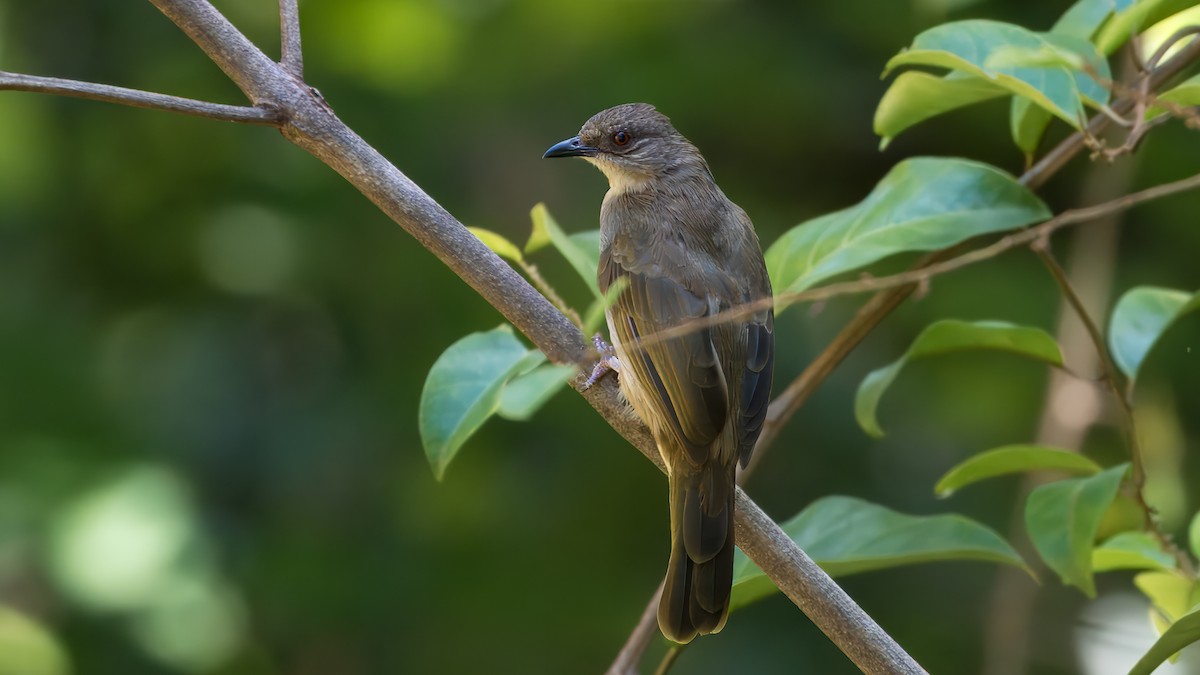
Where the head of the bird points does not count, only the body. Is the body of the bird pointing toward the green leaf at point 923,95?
no

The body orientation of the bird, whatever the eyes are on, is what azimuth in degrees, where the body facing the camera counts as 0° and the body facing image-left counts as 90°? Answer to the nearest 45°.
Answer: approximately 135°

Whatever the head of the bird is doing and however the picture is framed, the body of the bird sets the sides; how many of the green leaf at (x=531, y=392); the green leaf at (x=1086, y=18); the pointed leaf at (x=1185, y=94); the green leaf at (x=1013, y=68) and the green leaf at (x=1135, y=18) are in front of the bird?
0

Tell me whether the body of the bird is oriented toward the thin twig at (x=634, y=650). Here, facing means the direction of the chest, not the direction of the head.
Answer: no

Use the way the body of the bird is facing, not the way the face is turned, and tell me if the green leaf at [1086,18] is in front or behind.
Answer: behind

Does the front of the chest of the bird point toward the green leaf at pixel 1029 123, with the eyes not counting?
no

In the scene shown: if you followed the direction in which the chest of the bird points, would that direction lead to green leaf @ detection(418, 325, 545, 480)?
no

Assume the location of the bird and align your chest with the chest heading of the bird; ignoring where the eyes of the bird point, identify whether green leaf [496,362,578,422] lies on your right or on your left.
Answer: on your left
